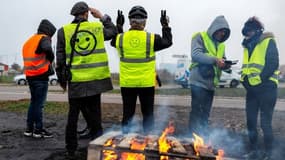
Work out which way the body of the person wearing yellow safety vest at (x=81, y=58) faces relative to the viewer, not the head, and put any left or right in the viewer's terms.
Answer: facing away from the viewer

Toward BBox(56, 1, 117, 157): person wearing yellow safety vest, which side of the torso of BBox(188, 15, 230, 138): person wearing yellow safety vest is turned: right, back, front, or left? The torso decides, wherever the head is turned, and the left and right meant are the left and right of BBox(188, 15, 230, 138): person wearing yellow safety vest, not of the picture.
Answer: right

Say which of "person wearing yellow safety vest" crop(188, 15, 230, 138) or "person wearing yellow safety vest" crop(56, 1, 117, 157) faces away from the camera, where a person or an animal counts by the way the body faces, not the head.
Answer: "person wearing yellow safety vest" crop(56, 1, 117, 157)

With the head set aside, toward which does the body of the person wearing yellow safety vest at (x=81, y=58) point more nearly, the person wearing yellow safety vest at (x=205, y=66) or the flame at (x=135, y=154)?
the person wearing yellow safety vest

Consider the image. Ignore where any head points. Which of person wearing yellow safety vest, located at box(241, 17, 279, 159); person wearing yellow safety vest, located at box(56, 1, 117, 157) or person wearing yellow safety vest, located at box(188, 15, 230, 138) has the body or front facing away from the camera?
person wearing yellow safety vest, located at box(56, 1, 117, 157)

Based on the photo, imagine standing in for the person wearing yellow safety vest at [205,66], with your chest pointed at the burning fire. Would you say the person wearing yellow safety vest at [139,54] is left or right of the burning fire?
right

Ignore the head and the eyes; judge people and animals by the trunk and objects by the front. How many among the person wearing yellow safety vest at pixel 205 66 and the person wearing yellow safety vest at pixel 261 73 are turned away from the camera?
0
